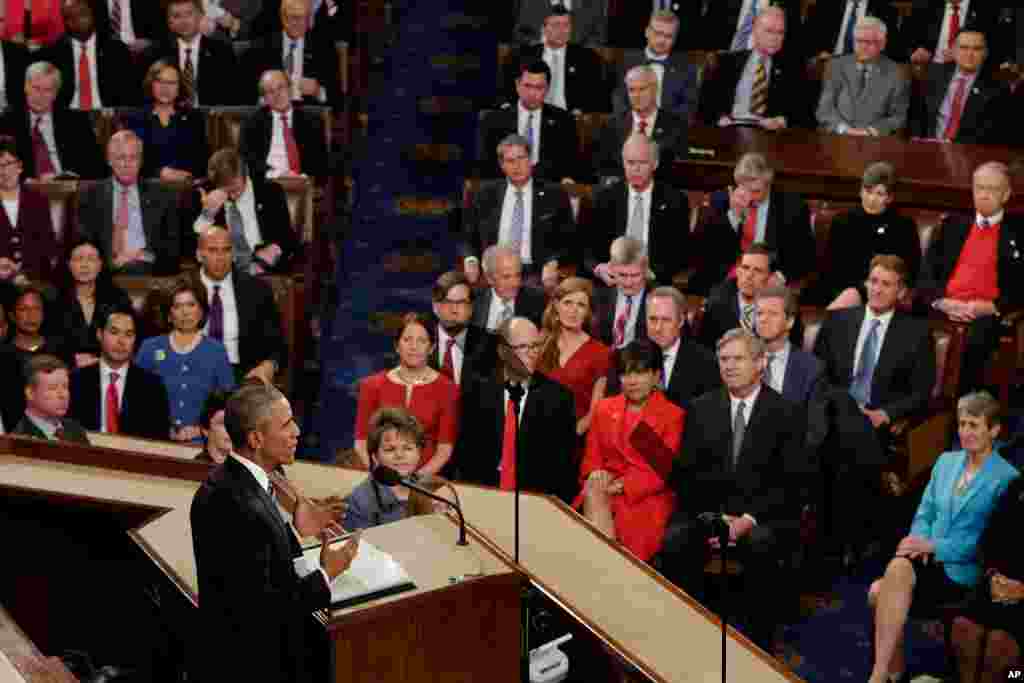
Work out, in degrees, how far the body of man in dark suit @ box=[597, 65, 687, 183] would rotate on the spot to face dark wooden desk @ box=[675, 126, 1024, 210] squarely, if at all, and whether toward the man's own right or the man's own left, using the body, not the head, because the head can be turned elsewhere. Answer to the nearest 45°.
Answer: approximately 90° to the man's own left

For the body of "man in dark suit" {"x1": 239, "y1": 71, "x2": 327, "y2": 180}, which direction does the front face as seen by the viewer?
toward the camera

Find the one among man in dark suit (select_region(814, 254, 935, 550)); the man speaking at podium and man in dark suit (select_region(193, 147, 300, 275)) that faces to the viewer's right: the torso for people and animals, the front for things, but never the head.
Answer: the man speaking at podium

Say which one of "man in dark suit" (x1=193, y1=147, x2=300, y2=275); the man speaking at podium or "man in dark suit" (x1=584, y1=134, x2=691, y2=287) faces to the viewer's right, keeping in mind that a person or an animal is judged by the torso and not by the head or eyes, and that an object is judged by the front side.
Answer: the man speaking at podium

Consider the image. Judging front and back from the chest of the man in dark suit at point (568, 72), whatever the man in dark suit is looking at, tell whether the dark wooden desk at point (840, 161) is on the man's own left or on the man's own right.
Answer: on the man's own left

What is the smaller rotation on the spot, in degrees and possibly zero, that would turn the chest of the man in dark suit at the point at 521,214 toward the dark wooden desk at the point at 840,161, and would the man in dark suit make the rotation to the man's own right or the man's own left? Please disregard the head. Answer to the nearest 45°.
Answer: approximately 90° to the man's own left

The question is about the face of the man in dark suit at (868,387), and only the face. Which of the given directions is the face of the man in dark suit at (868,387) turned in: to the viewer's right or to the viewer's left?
to the viewer's left

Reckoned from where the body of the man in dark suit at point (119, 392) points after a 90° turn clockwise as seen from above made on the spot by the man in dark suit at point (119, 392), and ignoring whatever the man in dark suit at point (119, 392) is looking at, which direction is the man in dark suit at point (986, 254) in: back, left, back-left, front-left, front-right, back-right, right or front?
back

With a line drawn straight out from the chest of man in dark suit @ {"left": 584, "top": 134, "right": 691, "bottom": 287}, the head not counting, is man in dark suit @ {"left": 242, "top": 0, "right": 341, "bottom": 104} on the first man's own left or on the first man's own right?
on the first man's own right

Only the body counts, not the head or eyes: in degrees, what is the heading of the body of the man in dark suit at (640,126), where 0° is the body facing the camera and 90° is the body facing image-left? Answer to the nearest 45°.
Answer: approximately 0°

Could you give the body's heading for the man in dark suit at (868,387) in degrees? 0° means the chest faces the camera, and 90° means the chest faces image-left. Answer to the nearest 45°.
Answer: approximately 45°

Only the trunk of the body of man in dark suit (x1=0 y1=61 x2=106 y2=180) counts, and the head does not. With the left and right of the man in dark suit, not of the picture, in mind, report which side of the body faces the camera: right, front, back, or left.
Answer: front

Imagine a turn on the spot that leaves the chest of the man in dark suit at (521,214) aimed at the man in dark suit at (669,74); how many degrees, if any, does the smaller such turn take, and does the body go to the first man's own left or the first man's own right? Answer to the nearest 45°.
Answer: approximately 135° to the first man's own left
